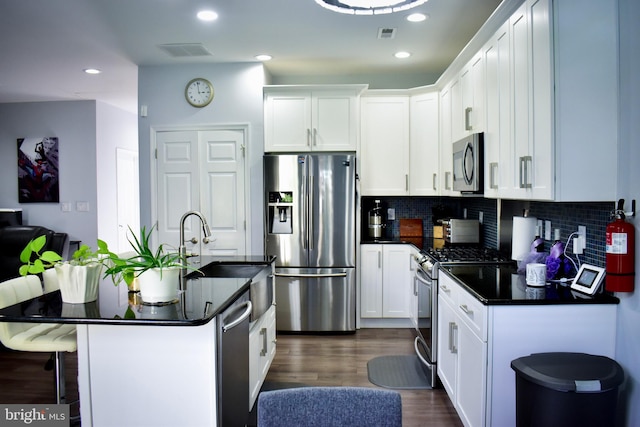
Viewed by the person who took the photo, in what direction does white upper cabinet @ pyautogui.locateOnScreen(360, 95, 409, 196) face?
facing the viewer

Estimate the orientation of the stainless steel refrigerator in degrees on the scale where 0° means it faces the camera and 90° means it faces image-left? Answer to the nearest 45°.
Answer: approximately 0°

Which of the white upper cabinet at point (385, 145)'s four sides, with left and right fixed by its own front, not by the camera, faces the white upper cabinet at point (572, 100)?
front

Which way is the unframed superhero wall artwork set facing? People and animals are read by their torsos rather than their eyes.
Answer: toward the camera

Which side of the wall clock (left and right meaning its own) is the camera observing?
front

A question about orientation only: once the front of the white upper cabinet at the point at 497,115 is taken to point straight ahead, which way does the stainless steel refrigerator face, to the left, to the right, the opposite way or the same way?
to the left

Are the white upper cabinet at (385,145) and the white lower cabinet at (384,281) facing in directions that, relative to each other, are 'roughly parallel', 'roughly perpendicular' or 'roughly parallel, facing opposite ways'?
roughly parallel

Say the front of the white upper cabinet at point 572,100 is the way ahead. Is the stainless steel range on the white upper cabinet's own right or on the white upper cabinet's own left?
on the white upper cabinet's own right

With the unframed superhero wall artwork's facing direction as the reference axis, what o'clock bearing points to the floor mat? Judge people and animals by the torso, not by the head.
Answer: The floor mat is roughly at 11 o'clock from the unframed superhero wall artwork.

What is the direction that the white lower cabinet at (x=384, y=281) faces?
toward the camera

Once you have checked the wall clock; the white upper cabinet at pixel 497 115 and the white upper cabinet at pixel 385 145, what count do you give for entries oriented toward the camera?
2

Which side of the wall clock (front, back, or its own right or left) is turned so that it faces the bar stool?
front
